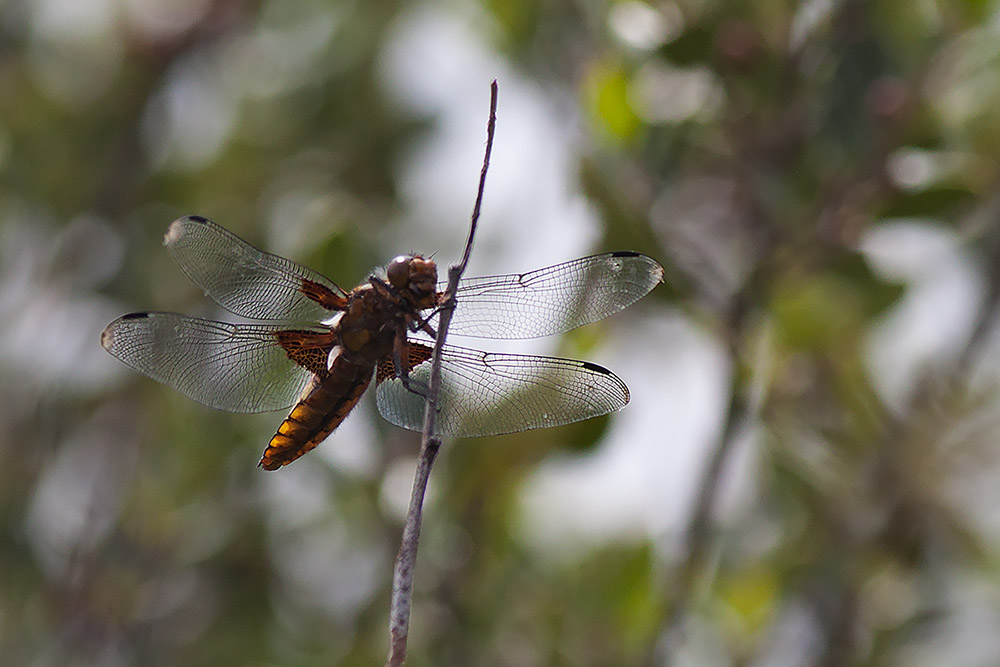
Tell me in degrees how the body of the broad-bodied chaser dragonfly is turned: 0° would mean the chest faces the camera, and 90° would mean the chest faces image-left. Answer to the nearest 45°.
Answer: approximately 315°
